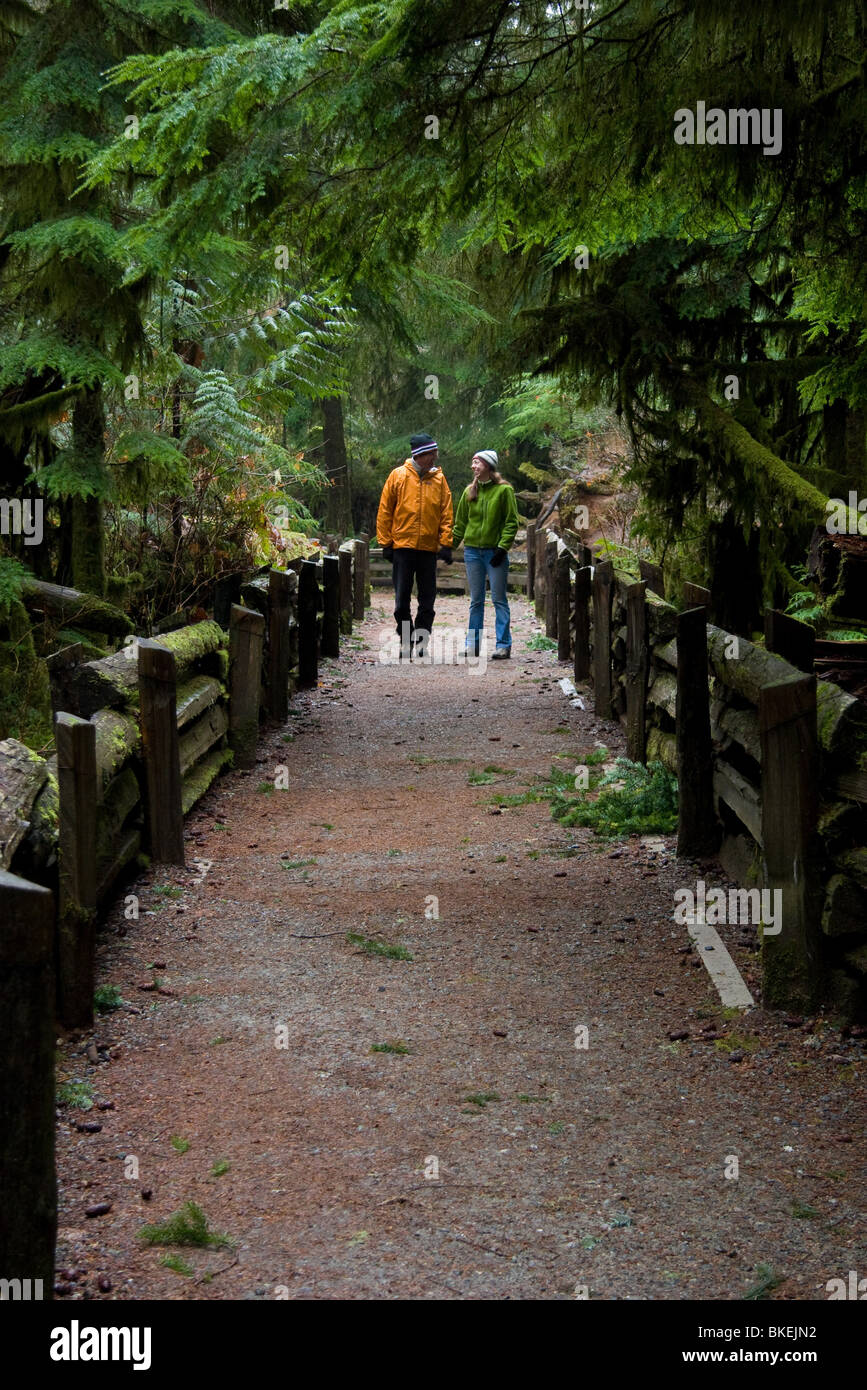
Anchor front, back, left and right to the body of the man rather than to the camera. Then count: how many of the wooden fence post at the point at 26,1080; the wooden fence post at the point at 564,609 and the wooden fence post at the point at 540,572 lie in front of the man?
1

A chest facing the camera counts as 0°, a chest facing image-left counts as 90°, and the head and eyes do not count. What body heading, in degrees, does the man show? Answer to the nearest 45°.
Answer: approximately 0°

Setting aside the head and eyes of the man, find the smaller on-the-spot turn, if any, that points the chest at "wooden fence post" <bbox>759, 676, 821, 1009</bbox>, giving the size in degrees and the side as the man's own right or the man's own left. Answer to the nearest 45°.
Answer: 0° — they already face it

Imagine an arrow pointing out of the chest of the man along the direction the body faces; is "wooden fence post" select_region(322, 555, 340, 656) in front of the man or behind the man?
behind

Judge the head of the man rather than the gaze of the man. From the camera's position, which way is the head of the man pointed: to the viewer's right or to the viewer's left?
to the viewer's right

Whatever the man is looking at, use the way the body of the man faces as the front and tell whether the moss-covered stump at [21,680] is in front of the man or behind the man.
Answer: in front

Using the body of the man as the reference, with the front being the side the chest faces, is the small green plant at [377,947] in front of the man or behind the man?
in front

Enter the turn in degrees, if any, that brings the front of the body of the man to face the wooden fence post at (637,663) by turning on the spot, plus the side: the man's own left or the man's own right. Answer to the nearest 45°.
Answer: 0° — they already face it
